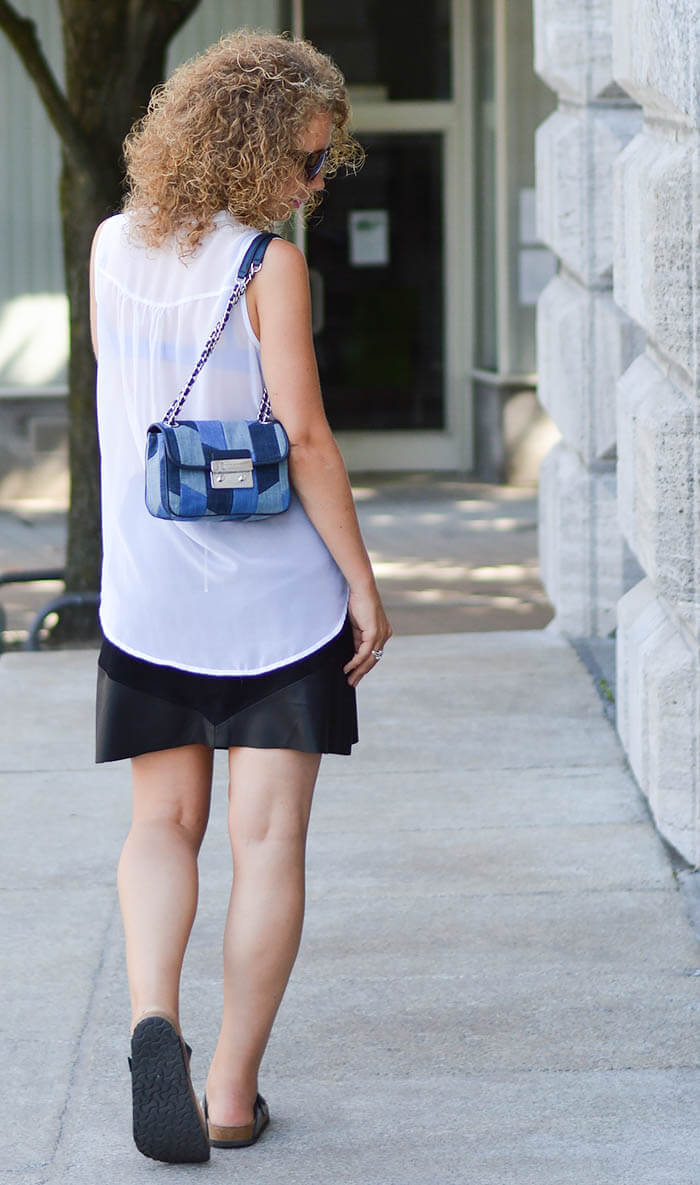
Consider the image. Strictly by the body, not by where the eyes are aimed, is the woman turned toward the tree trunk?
yes

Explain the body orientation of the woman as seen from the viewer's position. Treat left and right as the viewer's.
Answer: facing away from the viewer
